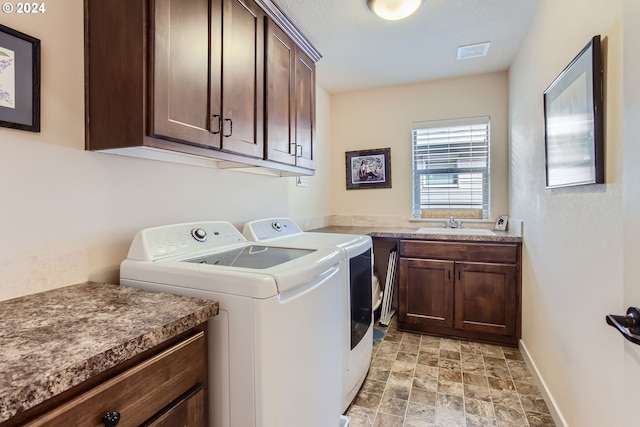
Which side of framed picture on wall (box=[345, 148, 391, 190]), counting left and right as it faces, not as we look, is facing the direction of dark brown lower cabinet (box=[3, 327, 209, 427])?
front

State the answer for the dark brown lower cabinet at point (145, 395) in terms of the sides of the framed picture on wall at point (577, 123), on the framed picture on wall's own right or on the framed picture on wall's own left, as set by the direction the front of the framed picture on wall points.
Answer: on the framed picture on wall's own left

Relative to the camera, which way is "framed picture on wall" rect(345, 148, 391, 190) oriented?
toward the camera

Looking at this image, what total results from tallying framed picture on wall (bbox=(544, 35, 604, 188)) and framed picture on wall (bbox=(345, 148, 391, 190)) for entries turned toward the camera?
1

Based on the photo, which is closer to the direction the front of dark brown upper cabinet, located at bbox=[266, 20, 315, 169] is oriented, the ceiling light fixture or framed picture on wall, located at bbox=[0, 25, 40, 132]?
the ceiling light fixture

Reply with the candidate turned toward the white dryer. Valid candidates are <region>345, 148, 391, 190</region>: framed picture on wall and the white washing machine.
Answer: the framed picture on wall

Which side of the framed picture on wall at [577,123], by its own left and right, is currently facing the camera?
left

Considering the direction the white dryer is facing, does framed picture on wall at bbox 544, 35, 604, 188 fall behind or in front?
in front

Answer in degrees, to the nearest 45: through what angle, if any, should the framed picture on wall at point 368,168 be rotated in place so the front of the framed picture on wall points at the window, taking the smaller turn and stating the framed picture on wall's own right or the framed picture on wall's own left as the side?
approximately 90° to the framed picture on wall's own left

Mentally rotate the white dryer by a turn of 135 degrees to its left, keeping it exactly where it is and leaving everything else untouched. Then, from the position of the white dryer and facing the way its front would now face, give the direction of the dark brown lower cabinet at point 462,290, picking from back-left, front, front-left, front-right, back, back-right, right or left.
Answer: front-right

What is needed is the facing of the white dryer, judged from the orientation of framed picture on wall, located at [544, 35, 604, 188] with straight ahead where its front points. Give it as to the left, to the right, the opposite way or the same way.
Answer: the opposite way

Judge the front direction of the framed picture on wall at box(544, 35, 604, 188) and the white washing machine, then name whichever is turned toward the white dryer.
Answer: the framed picture on wall

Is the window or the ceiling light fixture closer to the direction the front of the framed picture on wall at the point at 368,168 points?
the ceiling light fixture

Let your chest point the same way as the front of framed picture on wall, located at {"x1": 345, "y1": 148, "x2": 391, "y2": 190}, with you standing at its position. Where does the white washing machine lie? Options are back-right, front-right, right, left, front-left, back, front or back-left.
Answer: front

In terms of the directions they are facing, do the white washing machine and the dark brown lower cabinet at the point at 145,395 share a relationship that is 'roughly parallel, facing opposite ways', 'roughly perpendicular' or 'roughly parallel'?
roughly parallel
